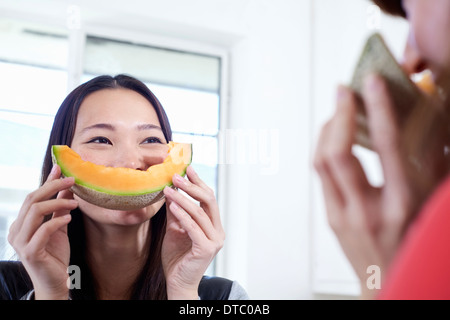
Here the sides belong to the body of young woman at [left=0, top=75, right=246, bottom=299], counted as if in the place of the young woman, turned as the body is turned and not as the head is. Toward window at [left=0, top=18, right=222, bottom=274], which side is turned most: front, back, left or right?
back

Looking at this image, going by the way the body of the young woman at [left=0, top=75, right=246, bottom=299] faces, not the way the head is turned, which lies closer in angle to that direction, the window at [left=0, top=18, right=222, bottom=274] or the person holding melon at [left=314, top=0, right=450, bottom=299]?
the person holding melon

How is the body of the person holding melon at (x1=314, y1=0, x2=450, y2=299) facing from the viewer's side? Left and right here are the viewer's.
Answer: facing to the left of the viewer

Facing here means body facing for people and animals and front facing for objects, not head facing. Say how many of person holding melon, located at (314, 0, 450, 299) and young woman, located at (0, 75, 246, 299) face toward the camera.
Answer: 1

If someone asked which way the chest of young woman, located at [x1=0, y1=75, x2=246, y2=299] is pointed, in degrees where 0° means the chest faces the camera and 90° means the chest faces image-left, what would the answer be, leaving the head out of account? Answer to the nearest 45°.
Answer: approximately 0°

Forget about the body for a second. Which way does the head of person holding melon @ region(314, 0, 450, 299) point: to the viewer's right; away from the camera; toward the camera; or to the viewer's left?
to the viewer's left
